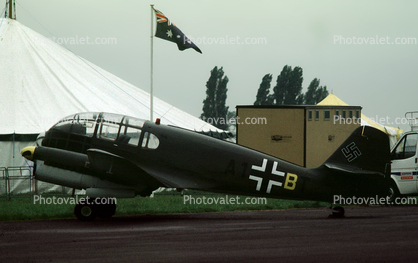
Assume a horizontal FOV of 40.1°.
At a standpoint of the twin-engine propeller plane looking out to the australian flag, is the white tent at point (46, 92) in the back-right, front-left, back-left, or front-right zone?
front-left

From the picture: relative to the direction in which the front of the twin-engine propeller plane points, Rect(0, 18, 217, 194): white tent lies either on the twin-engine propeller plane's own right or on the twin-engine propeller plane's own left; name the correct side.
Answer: on the twin-engine propeller plane's own right

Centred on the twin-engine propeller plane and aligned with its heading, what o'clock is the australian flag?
The australian flag is roughly at 3 o'clock from the twin-engine propeller plane.

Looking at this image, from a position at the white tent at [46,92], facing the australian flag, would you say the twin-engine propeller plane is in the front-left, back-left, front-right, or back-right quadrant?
front-right

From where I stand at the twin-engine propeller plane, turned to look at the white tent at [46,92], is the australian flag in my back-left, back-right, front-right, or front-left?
front-right

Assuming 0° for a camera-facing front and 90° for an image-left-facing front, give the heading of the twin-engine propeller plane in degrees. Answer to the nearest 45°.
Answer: approximately 90°

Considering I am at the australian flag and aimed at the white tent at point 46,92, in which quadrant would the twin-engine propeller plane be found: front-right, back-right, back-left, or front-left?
back-left

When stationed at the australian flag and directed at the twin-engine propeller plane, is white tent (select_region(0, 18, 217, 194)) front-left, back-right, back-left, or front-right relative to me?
back-right
